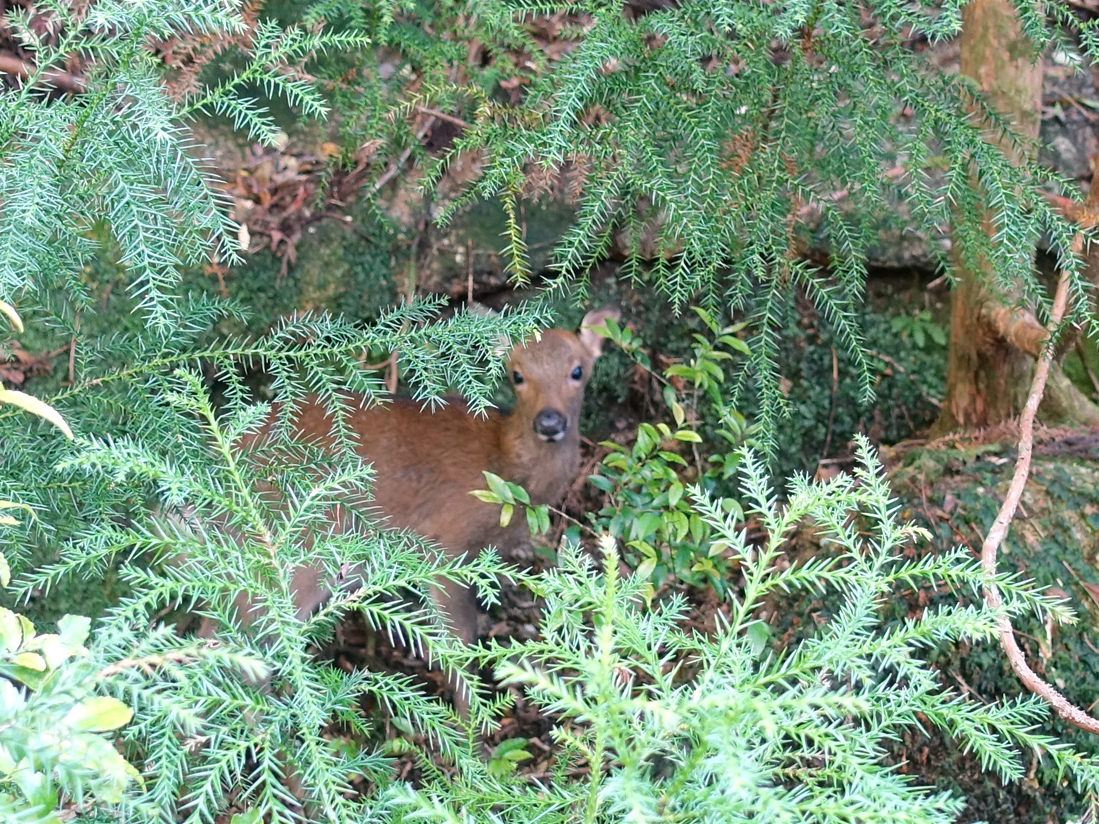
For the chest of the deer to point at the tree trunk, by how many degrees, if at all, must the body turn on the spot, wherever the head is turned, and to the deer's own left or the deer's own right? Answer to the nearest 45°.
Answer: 0° — it already faces it

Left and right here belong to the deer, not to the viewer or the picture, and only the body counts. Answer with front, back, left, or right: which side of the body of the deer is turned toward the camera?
right
